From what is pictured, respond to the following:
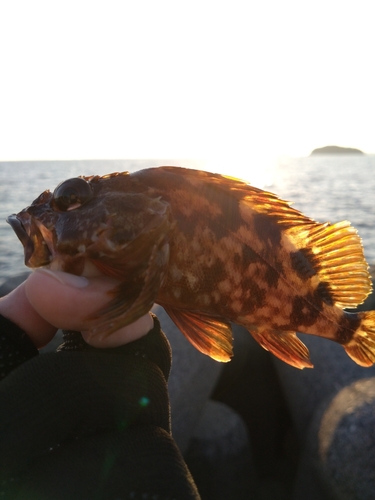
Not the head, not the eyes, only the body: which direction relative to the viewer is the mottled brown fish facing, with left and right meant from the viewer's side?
facing to the left of the viewer
